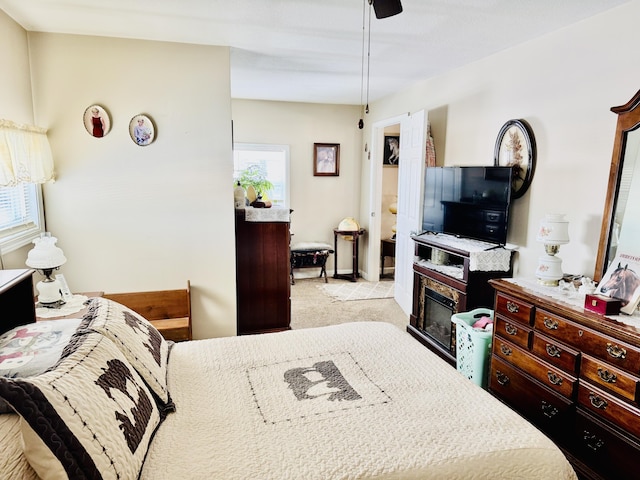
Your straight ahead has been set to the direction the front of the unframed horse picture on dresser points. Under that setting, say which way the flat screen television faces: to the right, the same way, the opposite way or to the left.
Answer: the same way

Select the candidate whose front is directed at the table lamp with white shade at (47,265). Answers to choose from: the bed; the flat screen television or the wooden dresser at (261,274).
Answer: the flat screen television

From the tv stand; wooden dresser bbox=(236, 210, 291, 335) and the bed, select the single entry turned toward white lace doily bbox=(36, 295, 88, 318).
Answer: the tv stand

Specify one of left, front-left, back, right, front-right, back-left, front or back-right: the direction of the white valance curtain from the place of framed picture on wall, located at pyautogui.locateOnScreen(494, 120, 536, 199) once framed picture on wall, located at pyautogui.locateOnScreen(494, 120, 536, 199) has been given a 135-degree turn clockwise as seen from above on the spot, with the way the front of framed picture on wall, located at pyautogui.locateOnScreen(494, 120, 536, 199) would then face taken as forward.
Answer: back-left

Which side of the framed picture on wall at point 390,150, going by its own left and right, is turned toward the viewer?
front

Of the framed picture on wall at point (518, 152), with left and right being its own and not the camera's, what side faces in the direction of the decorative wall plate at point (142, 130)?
front

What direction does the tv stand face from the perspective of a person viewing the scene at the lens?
facing the viewer and to the left of the viewer

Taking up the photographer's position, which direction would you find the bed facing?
facing to the right of the viewer

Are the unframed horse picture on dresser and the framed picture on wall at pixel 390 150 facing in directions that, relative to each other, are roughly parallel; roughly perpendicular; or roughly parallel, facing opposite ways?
roughly perpendicular

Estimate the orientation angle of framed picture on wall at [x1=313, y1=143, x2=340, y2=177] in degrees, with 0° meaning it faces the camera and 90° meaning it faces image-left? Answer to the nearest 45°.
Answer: approximately 0°

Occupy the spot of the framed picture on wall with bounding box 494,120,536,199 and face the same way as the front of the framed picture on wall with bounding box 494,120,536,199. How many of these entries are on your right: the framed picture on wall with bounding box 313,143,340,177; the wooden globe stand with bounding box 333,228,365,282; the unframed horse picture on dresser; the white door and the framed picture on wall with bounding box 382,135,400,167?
4

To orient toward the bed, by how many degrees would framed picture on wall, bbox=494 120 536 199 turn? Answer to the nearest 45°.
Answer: approximately 45° to its left

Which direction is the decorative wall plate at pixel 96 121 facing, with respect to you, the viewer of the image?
facing the viewer

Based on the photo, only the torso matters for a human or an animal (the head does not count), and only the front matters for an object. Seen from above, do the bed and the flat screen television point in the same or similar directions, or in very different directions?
very different directions

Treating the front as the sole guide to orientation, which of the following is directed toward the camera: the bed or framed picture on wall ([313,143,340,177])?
the framed picture on wall

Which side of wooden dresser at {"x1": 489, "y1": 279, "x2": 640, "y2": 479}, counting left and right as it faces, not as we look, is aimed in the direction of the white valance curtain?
front
